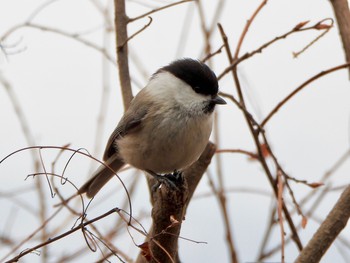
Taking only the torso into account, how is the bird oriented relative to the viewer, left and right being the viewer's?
facing the viewer and to the right of the viewer

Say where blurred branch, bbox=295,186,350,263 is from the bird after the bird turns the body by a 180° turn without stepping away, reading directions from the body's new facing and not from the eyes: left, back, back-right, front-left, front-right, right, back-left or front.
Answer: back

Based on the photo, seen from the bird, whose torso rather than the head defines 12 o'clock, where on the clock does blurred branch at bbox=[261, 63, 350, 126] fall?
The blurred branch is roughly at 10 o'clock from the bird.
